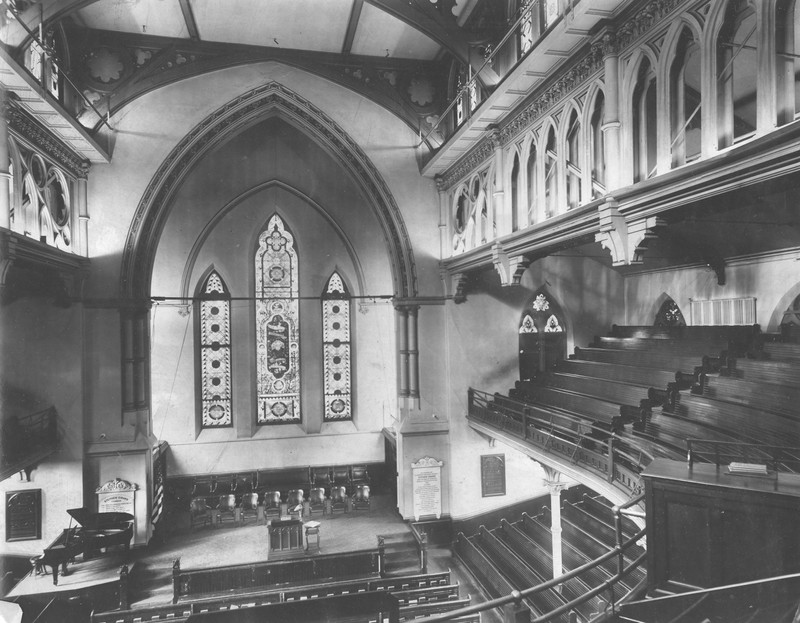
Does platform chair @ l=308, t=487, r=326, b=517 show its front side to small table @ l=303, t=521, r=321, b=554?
yes

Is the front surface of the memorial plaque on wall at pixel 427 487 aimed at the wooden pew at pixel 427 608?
yes

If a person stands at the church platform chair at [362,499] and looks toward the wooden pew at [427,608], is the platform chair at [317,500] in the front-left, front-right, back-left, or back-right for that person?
back-right
